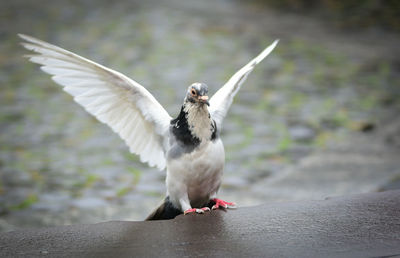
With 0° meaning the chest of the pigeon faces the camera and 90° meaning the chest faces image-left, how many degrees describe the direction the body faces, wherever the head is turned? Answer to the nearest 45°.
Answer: approximately 315°
